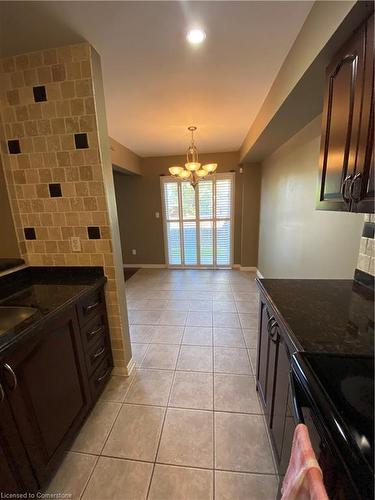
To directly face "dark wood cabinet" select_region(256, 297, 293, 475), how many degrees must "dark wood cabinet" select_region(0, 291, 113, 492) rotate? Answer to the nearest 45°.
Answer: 0° — it already faces it

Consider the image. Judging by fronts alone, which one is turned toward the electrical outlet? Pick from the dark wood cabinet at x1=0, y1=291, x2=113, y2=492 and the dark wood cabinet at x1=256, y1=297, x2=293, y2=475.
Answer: the dark wood cabinet at x1=256, y1=297, x2=293, y2=475

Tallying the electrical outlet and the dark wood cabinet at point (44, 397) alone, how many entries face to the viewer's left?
0

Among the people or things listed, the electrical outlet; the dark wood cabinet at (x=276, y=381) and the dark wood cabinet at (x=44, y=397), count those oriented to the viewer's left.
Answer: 1

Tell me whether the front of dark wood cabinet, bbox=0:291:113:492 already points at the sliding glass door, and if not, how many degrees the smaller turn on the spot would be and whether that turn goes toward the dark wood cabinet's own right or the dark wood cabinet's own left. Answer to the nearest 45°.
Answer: approximately 90° to the dark wood cabinet's own left

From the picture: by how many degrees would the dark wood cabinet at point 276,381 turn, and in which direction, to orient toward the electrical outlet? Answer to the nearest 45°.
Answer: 0° — it already faces it

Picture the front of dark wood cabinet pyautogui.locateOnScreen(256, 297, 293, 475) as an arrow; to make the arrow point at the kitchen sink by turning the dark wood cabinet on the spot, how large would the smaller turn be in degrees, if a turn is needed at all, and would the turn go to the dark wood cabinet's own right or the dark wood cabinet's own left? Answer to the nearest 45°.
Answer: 0° — it already faces it

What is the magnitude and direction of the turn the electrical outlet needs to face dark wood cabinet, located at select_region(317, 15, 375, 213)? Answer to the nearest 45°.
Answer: approximately 45° to its left

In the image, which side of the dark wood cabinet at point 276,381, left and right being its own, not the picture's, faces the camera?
left
